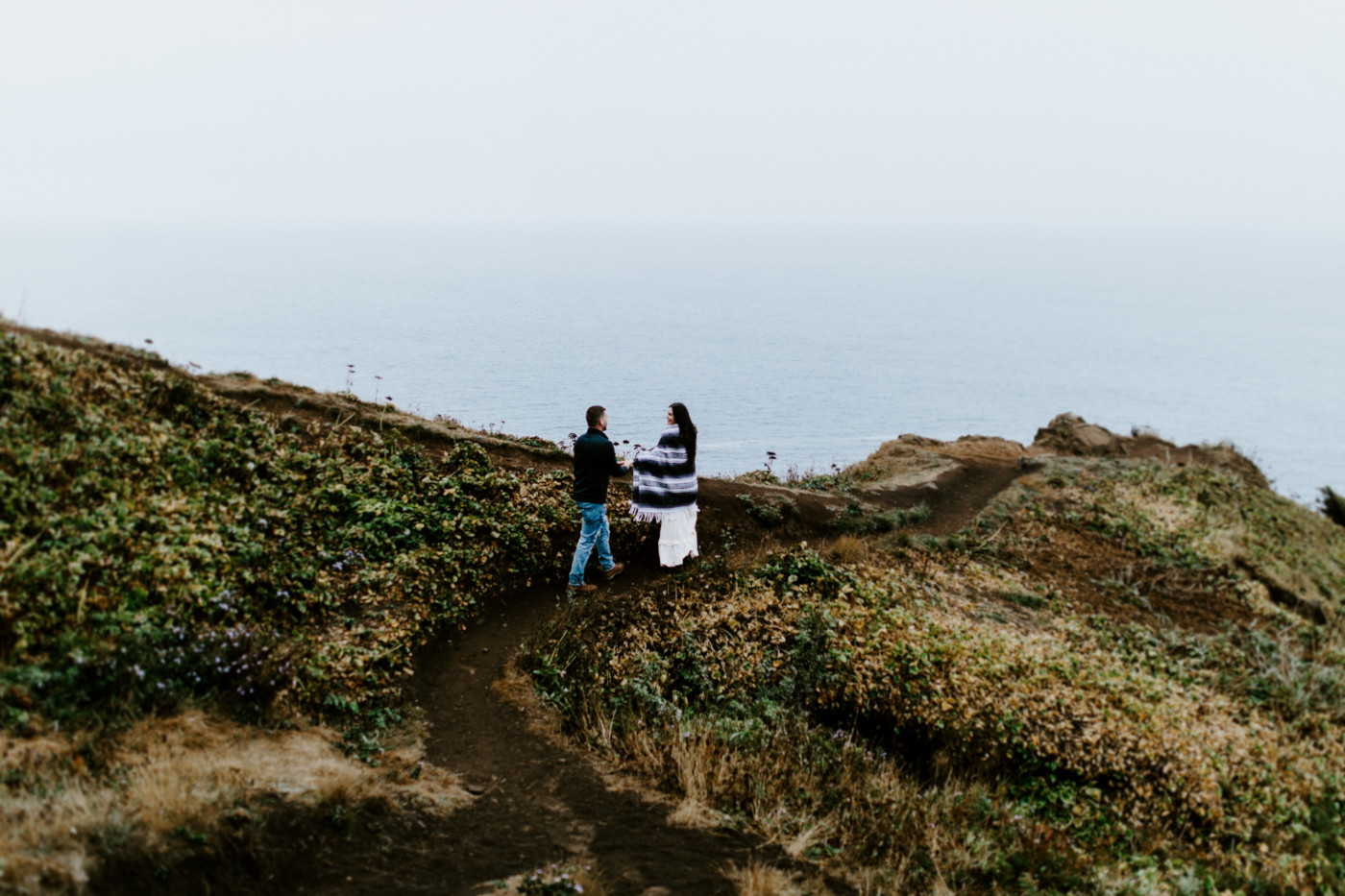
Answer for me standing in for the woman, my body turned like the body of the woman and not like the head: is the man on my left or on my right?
on my left

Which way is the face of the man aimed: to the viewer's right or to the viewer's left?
to the viewer's right

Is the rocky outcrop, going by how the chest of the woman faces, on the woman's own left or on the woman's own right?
on the woman's own right
